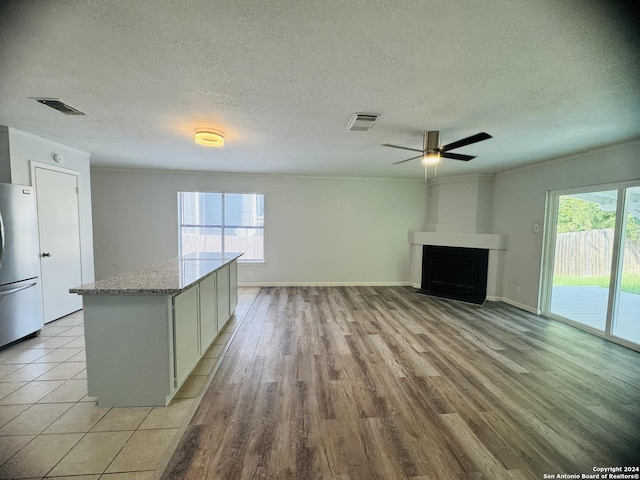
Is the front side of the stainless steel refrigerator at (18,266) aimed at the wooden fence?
yes

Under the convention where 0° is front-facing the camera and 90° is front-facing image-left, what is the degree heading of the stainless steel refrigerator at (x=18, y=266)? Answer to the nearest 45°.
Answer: approximately 315°

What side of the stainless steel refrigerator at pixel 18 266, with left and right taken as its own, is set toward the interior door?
left

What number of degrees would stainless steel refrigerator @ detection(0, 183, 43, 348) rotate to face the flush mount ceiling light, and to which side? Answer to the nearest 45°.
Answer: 0° — it already faces it

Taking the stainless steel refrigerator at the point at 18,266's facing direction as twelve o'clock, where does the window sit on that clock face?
The window is roughly at 10 o'clock from the stainless steel refrigerator.

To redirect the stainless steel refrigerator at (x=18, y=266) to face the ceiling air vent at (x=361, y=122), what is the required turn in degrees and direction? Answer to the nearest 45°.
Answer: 0° — it already faces it

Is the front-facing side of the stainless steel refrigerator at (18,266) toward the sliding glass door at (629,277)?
yes

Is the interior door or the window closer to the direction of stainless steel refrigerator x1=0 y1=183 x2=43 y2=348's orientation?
the window
